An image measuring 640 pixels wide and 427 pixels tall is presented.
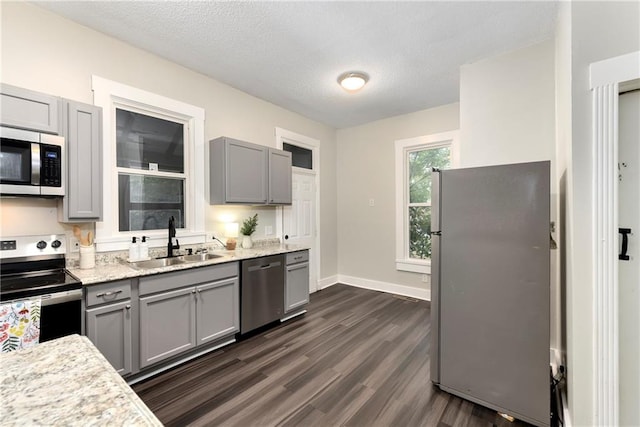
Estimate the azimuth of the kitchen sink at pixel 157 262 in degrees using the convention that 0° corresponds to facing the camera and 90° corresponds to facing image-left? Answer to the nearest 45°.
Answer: approximately 315°

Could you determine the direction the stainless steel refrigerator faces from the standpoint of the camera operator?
facing to the left of the viewer

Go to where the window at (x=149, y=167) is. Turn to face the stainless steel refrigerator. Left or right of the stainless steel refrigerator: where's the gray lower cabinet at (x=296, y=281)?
left

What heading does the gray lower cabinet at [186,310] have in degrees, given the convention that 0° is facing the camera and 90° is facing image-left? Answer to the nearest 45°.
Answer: approximately 315°

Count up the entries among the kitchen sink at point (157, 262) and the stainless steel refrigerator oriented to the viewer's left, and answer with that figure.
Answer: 1

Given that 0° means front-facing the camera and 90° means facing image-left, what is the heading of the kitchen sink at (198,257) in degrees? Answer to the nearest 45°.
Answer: approximately 315°

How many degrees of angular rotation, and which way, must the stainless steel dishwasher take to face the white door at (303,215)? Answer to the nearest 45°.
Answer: approximately 90° to its left
